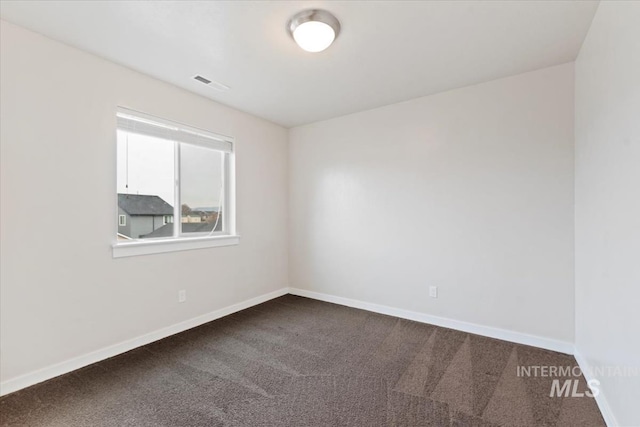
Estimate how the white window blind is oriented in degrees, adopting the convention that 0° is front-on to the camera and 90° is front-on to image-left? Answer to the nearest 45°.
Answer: approximately 315°

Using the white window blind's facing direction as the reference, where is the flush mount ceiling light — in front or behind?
in front
